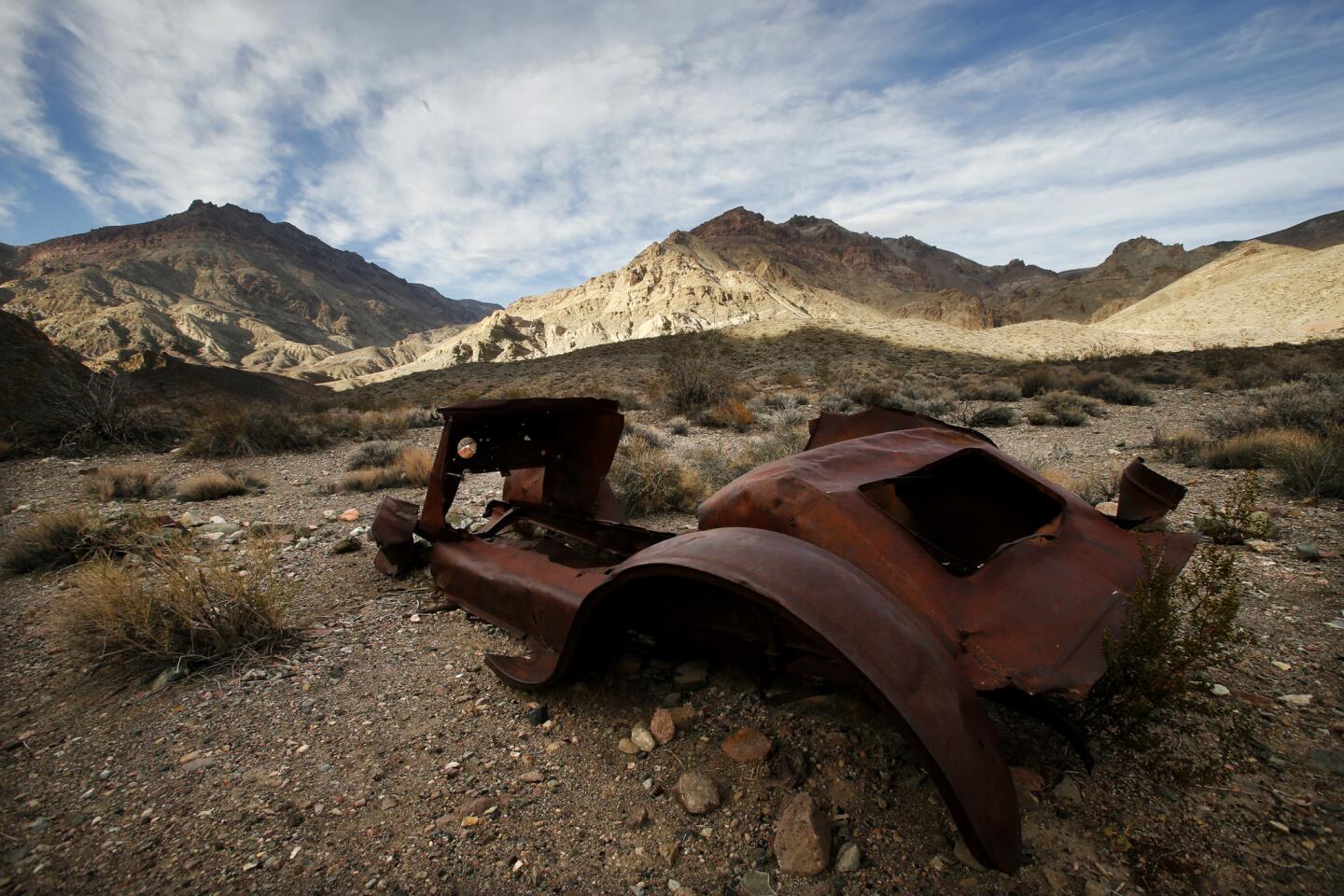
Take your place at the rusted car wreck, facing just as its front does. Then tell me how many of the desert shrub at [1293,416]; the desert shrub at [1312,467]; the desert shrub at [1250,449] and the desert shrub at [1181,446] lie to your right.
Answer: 4

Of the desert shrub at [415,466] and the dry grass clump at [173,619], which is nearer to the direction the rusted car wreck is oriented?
the desert shrub

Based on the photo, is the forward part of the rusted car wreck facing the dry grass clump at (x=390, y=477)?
yes

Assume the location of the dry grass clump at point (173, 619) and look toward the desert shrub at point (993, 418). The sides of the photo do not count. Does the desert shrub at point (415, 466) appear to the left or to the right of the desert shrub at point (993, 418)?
left

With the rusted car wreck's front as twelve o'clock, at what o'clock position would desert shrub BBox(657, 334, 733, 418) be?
The desert shrub is roughly at 1 o'clock from the rusted car wreck.

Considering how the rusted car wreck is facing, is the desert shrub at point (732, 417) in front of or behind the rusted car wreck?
in front

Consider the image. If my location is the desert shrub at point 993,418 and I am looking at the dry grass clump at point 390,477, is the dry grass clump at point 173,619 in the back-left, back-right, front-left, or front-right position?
front-left

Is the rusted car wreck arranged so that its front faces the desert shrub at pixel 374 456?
yes

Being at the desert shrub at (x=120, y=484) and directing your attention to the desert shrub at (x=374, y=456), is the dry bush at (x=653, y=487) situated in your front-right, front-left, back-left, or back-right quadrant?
front-right

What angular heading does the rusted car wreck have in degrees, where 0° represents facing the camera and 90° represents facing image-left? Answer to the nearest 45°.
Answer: approximately 135°

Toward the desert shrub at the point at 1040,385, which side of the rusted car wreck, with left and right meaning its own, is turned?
right

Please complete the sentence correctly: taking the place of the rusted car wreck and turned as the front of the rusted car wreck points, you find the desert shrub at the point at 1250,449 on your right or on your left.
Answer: on your right

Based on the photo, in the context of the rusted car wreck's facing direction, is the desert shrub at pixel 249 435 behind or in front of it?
in front

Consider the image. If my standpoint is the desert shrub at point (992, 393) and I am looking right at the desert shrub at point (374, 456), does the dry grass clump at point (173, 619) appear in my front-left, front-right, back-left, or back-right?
front-left

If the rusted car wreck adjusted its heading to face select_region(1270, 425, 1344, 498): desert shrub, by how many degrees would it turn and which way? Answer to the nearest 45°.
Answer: approximately 90° to its right
